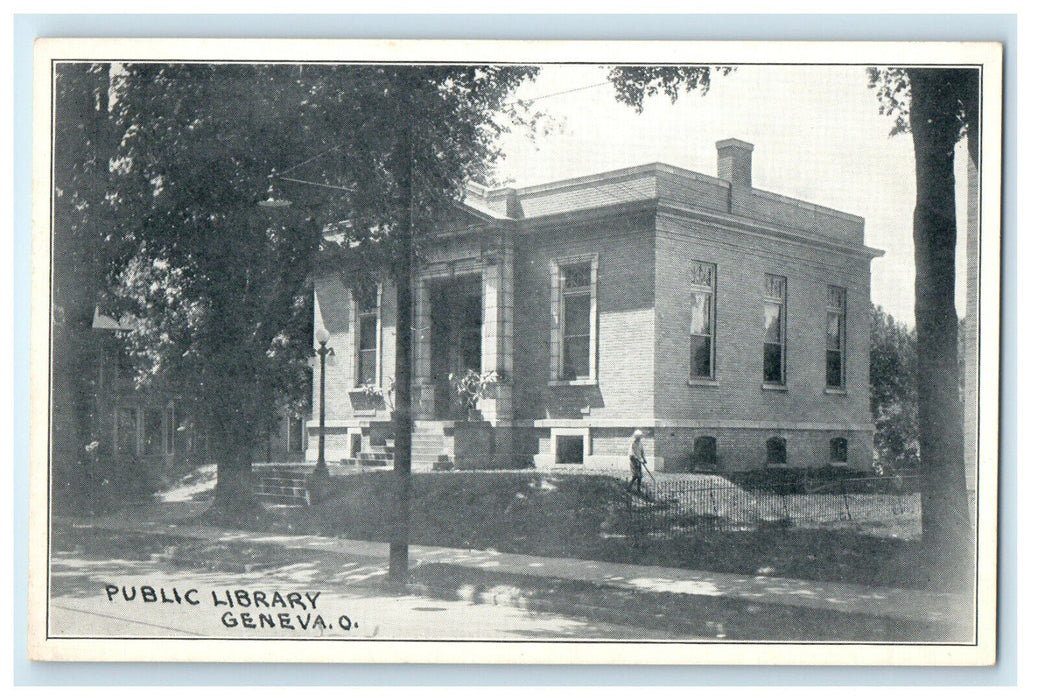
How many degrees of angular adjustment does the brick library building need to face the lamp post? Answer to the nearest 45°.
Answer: approximately 45° to its right

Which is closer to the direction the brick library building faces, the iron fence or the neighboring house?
the neighboring house

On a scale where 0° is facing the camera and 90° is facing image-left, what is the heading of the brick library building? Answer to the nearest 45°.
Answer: approximately 45°

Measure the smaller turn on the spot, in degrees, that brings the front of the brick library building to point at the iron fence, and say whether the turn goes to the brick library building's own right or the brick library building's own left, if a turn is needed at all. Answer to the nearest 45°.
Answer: approximately 90° to the brick library building's own left
